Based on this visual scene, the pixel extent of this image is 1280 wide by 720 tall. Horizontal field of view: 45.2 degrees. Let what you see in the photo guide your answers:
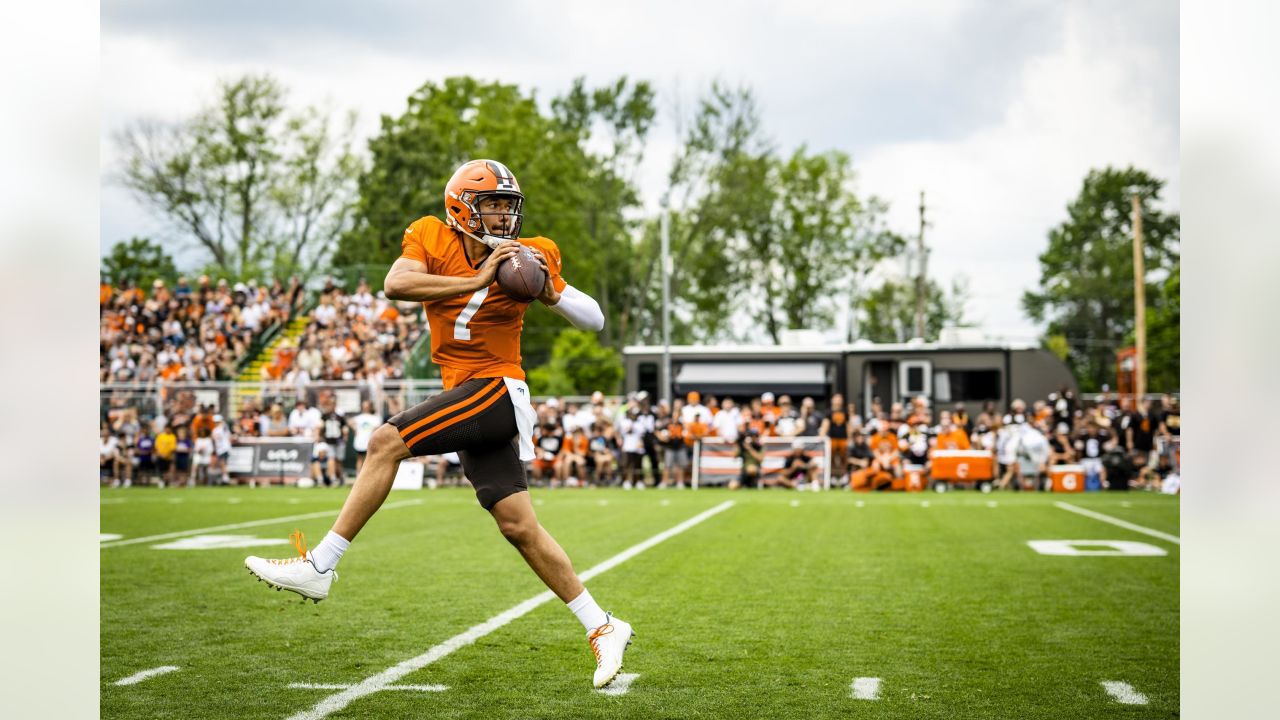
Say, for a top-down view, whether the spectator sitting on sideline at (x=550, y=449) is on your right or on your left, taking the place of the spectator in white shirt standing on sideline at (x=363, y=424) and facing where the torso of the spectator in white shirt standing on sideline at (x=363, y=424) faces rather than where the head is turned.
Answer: on your left

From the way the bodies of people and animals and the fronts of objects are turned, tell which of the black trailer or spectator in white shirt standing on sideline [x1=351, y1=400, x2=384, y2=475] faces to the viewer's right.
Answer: the black trailer

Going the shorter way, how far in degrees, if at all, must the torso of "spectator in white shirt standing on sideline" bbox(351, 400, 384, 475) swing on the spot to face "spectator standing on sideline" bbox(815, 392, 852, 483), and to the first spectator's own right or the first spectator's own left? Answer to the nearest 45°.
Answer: approximately 90° to the first spectator's own left

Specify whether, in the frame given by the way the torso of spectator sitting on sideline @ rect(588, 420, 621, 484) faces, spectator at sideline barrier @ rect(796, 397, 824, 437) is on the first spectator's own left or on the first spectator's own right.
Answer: on the first spectator's own left

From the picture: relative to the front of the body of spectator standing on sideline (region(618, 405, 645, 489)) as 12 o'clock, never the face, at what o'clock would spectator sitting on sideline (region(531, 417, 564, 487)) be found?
spectator sitting on sideline (region(531, 417, 564, 487)) is roughly at 3 o'clock from spectator standing on sideline (region(618, 405, 645, 489)).

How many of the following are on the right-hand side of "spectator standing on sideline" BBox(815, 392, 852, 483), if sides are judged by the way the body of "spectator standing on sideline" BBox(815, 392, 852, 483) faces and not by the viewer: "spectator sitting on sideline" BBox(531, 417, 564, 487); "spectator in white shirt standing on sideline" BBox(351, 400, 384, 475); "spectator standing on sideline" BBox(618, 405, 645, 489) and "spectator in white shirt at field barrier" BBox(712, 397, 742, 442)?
4

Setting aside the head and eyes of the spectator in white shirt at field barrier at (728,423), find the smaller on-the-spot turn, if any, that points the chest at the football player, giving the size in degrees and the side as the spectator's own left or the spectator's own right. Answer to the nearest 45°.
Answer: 0° — they already face them

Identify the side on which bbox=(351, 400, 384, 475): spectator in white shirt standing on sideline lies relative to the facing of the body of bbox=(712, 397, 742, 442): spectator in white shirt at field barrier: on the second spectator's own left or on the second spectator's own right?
on the second spectator's own right

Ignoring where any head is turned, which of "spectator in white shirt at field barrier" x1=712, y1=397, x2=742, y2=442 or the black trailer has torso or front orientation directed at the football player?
the spectator in white shirt at field barrier

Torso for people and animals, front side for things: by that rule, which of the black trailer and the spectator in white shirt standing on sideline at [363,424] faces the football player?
the spectator in white shirt standing on sideline

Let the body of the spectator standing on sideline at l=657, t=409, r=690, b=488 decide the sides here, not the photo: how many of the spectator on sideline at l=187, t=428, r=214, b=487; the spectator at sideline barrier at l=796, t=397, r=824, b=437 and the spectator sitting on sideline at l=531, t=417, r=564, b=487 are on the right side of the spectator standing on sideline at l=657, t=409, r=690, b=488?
2

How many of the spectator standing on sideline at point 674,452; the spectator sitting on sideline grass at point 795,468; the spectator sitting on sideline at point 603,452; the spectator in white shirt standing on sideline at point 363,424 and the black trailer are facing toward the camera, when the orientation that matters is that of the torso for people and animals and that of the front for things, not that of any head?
4

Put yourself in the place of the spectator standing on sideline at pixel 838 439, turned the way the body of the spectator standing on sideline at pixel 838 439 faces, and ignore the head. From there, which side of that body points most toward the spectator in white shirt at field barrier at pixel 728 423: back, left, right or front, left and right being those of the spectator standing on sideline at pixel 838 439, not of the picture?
right

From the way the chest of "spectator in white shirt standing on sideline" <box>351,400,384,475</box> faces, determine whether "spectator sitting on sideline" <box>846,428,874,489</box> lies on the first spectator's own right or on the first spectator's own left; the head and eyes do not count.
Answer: on the first spectator's own left
